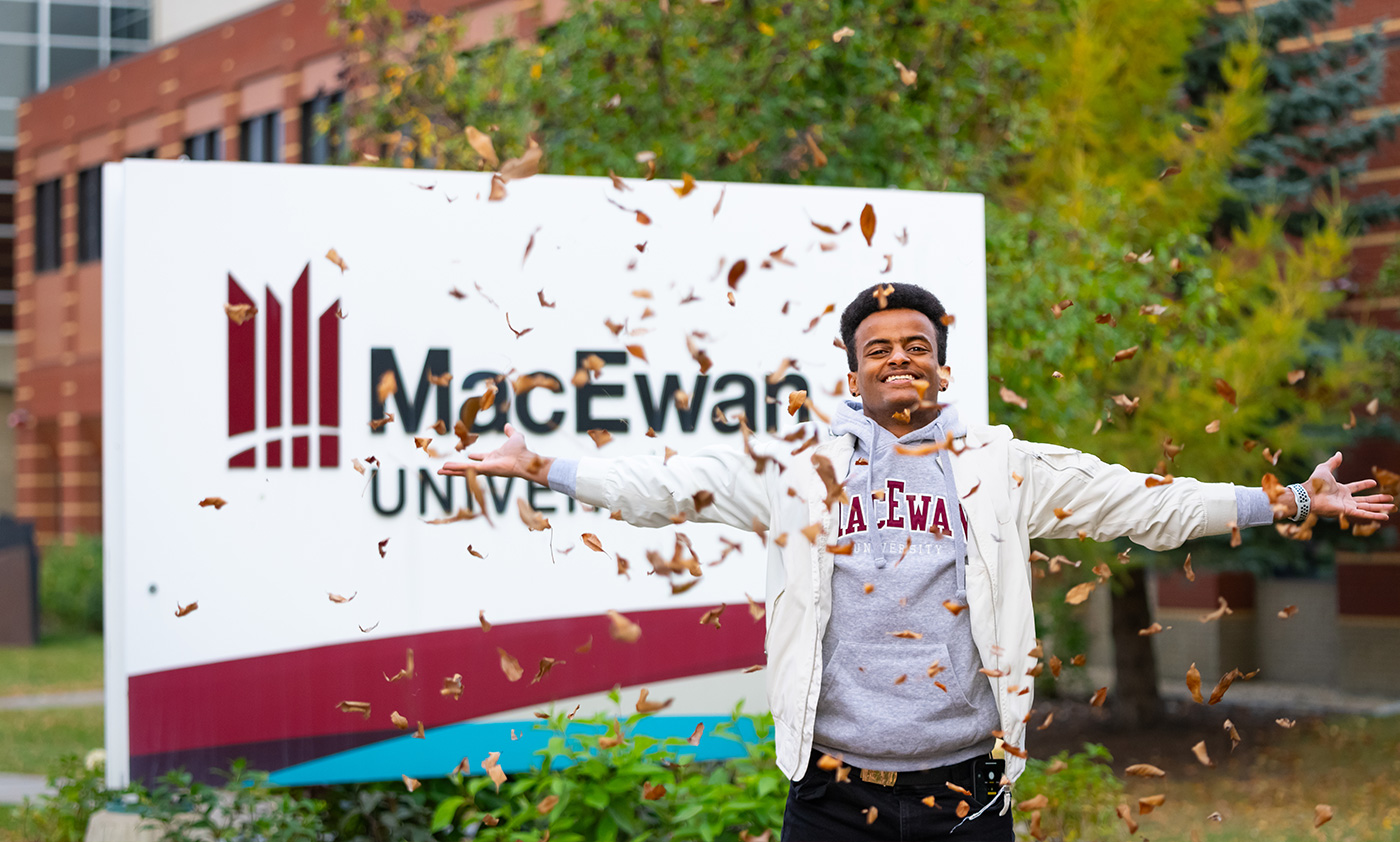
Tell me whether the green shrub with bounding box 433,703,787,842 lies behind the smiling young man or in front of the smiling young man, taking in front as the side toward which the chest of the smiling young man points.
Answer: behind

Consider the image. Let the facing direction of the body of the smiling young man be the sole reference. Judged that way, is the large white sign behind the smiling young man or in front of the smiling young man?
behind

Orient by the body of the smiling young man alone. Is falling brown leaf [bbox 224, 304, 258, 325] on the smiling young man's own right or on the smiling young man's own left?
on the smiling young man's own right

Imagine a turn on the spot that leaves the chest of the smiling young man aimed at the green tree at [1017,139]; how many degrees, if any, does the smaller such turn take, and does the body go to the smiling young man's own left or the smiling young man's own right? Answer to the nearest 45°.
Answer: approximately 180°

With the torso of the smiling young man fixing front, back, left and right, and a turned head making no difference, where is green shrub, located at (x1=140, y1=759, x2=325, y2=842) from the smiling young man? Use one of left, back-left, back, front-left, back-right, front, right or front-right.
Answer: back-right

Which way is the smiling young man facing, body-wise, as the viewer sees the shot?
toward the camera

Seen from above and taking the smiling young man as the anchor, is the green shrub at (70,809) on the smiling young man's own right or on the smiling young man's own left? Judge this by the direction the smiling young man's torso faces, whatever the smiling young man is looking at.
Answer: on the smiling young man's own right

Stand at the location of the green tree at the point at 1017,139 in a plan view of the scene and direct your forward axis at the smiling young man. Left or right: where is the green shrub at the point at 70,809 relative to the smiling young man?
right

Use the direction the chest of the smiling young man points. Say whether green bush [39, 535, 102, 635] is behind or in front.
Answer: behind

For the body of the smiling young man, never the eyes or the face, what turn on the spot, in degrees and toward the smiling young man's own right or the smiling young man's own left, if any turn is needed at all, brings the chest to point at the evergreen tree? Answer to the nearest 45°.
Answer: approximately 180°
